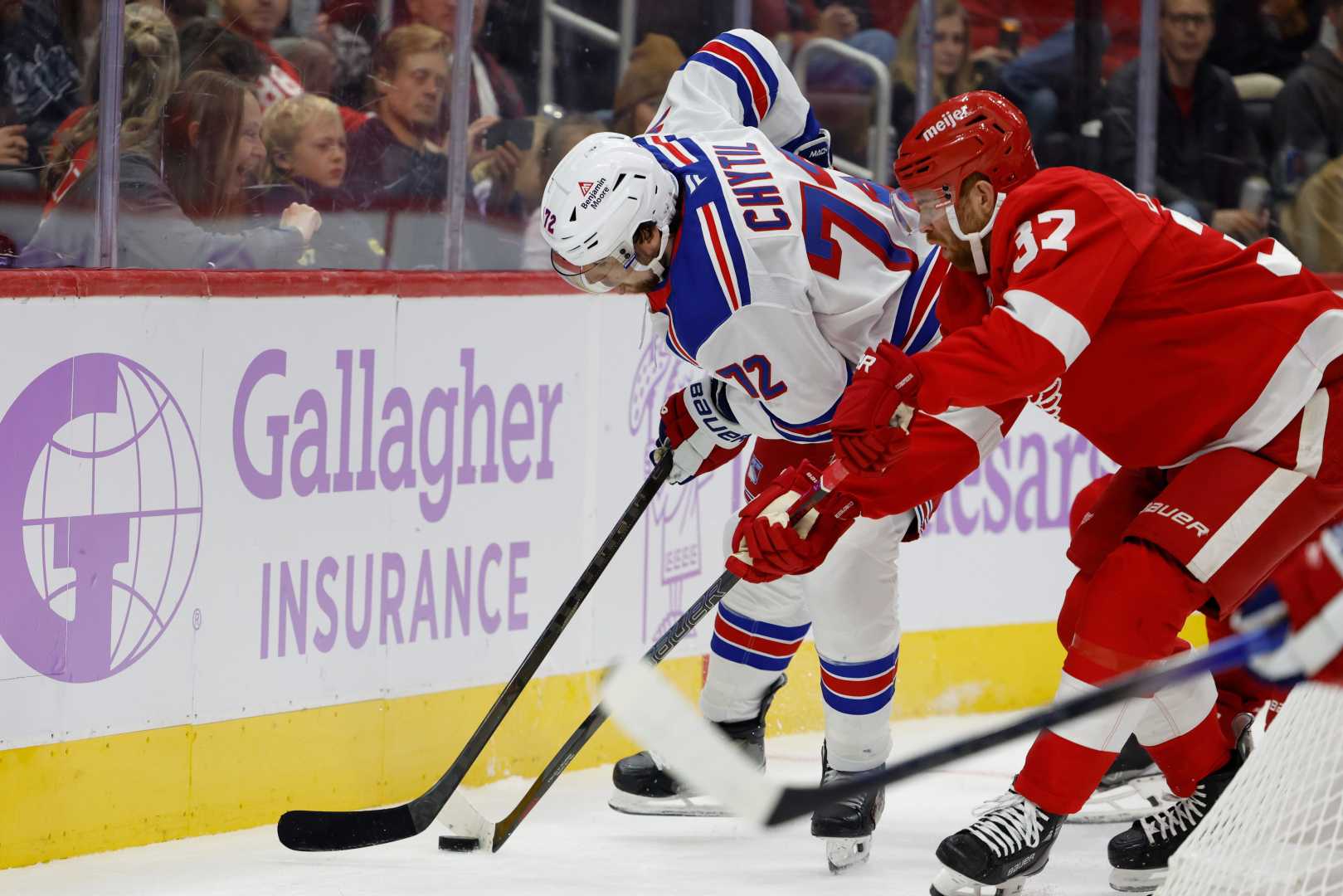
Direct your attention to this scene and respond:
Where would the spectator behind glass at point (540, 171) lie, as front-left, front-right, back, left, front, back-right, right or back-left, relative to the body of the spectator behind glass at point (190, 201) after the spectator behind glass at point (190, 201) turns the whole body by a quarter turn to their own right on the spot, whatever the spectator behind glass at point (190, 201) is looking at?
back-left

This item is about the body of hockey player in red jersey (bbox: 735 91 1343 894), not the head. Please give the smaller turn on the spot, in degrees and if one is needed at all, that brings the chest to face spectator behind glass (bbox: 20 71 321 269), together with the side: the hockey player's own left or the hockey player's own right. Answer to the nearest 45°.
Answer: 0° — they already face them

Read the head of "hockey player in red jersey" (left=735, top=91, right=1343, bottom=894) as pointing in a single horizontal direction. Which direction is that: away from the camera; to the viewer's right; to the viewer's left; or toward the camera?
to the viewer's left

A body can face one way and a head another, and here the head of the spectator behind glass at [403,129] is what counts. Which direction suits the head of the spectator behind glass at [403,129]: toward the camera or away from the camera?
toward the camera

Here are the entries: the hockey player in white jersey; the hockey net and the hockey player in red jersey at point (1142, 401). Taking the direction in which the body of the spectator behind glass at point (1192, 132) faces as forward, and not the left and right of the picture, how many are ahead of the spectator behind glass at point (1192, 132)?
3

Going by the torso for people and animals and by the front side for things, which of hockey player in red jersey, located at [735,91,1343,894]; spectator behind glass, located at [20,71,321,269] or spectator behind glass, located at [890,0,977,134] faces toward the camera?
spectator behind glass, located at [890,0,977,134]

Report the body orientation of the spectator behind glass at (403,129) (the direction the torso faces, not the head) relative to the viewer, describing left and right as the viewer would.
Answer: facing the viewer and to the right of the viewer

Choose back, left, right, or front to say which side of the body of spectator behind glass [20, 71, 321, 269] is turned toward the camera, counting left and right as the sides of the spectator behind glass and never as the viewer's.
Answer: right

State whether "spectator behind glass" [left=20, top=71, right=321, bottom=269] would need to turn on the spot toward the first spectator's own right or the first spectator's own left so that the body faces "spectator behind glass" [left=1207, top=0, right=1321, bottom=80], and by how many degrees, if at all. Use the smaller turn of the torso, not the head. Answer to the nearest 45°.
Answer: approximately 45° to the first spectator's own left

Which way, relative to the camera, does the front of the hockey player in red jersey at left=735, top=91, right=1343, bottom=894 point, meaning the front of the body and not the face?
to the viewer's left

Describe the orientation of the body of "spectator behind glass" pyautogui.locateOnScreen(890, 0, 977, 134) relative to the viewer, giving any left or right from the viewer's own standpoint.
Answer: facing the viewer

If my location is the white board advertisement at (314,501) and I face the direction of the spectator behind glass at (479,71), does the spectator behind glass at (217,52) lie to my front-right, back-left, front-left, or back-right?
front-left

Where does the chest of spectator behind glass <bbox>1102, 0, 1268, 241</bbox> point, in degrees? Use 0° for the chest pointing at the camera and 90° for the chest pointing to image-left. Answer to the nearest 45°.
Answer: approximately 0°

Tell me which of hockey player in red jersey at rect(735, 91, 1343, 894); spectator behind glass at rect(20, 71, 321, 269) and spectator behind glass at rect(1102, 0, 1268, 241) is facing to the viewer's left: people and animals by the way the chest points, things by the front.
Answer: the hockey player in red jersey
